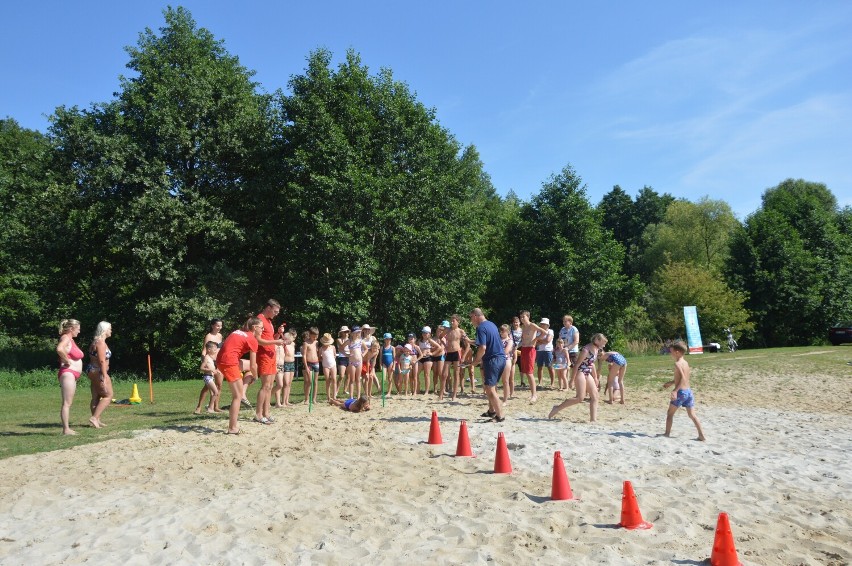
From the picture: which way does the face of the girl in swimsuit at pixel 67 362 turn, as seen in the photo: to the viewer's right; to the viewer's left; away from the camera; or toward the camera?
to the viewer's right

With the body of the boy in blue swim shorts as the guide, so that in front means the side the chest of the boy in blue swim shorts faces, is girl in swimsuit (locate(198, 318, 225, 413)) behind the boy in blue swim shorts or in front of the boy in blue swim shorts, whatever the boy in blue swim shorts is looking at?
in front

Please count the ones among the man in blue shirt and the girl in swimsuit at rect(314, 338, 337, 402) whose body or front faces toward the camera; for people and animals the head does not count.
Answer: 1

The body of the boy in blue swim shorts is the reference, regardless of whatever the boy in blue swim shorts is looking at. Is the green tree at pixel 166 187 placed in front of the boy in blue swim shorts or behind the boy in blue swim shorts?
in front

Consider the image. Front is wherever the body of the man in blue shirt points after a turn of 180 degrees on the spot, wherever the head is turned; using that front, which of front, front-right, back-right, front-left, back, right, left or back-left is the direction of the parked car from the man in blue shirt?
front-left

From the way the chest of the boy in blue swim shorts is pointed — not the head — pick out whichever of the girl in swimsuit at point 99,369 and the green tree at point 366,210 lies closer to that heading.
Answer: the girl in swimsuit

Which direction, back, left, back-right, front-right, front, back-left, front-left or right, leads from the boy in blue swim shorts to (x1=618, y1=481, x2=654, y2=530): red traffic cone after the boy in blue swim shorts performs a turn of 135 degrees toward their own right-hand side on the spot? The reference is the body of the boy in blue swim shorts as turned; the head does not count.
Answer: back-right

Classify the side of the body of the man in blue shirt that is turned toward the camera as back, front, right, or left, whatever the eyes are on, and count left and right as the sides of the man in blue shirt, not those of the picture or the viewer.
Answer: left

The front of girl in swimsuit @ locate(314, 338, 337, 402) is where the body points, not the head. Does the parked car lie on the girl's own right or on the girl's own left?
on the girl's own left

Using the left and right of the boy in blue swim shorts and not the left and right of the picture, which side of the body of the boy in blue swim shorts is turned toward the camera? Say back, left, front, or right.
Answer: left
